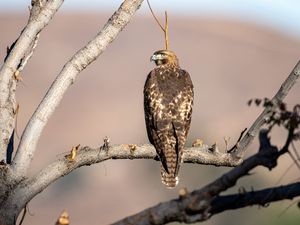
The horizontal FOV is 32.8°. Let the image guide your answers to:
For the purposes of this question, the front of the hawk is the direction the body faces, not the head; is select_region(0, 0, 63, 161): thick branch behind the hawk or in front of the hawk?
behind

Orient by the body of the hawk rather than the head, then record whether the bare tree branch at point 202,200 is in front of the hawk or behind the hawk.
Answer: behind

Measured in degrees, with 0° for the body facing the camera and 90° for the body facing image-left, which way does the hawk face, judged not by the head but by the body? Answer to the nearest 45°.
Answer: approximately 180°

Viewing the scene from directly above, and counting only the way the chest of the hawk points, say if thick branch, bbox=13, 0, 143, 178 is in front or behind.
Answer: behind
